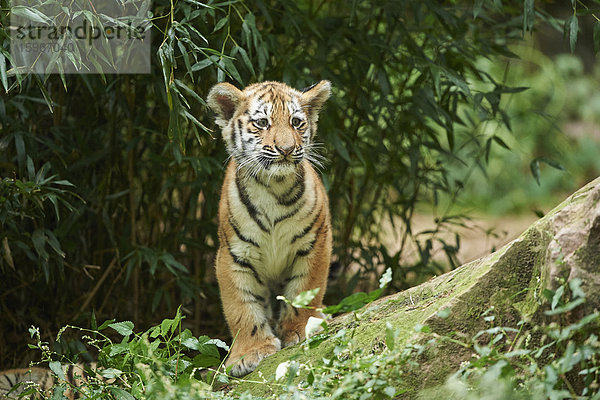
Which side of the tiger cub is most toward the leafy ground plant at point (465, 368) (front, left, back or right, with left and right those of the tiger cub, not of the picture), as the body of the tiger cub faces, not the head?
front

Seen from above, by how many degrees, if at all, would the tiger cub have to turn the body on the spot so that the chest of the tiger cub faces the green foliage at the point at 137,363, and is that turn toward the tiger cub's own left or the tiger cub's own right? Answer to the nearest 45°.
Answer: approximately 45° to the tiger cub's own right

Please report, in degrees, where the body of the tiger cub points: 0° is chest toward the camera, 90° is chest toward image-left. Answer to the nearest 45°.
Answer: approximately 0°
